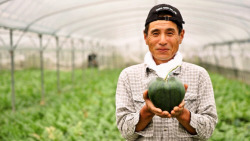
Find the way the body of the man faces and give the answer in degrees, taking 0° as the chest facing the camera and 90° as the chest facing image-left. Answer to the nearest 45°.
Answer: approximately 0°
